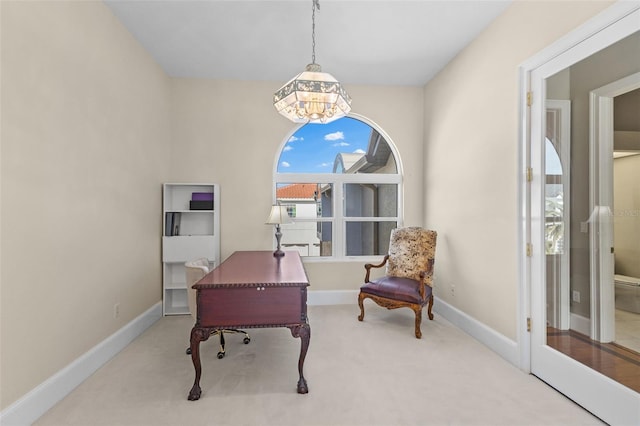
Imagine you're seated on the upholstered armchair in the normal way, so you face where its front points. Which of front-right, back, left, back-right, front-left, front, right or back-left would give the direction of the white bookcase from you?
front-right

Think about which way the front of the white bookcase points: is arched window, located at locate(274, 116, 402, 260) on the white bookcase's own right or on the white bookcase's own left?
on the white bookcase's own left

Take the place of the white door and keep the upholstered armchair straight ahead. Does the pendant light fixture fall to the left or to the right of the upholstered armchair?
left

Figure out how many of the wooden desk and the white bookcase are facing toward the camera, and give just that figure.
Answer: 1

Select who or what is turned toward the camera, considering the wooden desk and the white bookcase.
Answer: the white bookcase

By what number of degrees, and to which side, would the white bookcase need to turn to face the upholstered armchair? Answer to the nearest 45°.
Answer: approximately 45° to its left

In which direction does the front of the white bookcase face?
toward the camera

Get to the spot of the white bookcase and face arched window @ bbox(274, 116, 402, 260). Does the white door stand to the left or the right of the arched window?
right

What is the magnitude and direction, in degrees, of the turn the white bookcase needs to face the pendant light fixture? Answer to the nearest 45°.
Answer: approximately 45° to its left

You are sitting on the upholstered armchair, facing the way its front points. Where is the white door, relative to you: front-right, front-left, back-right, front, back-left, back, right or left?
left

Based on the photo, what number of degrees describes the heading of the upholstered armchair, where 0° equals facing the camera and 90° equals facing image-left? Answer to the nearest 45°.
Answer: approximately 45°
